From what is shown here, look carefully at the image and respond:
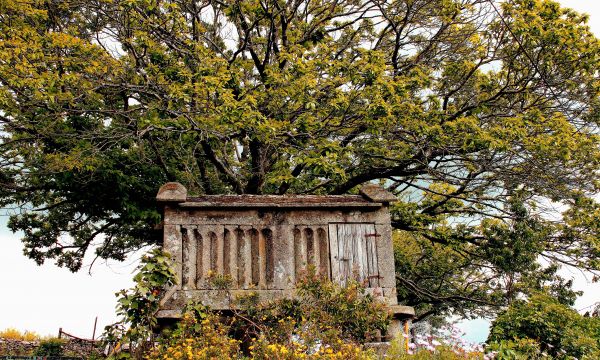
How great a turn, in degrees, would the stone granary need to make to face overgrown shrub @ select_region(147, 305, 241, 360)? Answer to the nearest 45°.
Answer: approximately 45° to its right

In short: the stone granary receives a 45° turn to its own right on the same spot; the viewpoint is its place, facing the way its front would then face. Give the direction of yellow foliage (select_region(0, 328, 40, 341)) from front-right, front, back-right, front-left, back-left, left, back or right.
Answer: right

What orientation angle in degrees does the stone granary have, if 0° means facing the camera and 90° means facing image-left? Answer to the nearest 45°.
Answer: approximately 0°

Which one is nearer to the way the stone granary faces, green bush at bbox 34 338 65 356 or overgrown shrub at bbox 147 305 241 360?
the overgrown shrub
